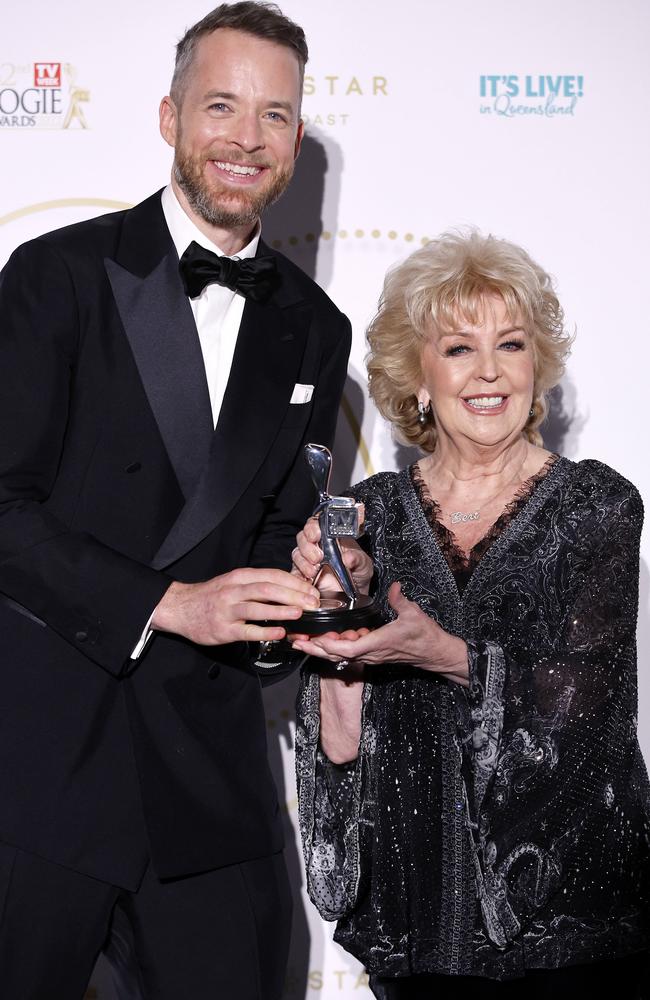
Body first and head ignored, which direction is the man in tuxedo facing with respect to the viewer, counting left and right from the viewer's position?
facing the viewer and to the right of the viewer

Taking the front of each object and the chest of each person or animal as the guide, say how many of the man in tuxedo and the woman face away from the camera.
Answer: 0

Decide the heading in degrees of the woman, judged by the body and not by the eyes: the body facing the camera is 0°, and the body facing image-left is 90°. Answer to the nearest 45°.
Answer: approximately 45°
